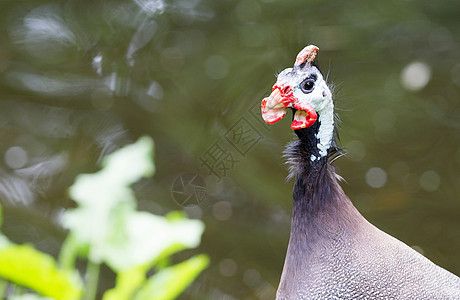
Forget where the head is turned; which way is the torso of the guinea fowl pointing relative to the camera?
to the viewer's left
